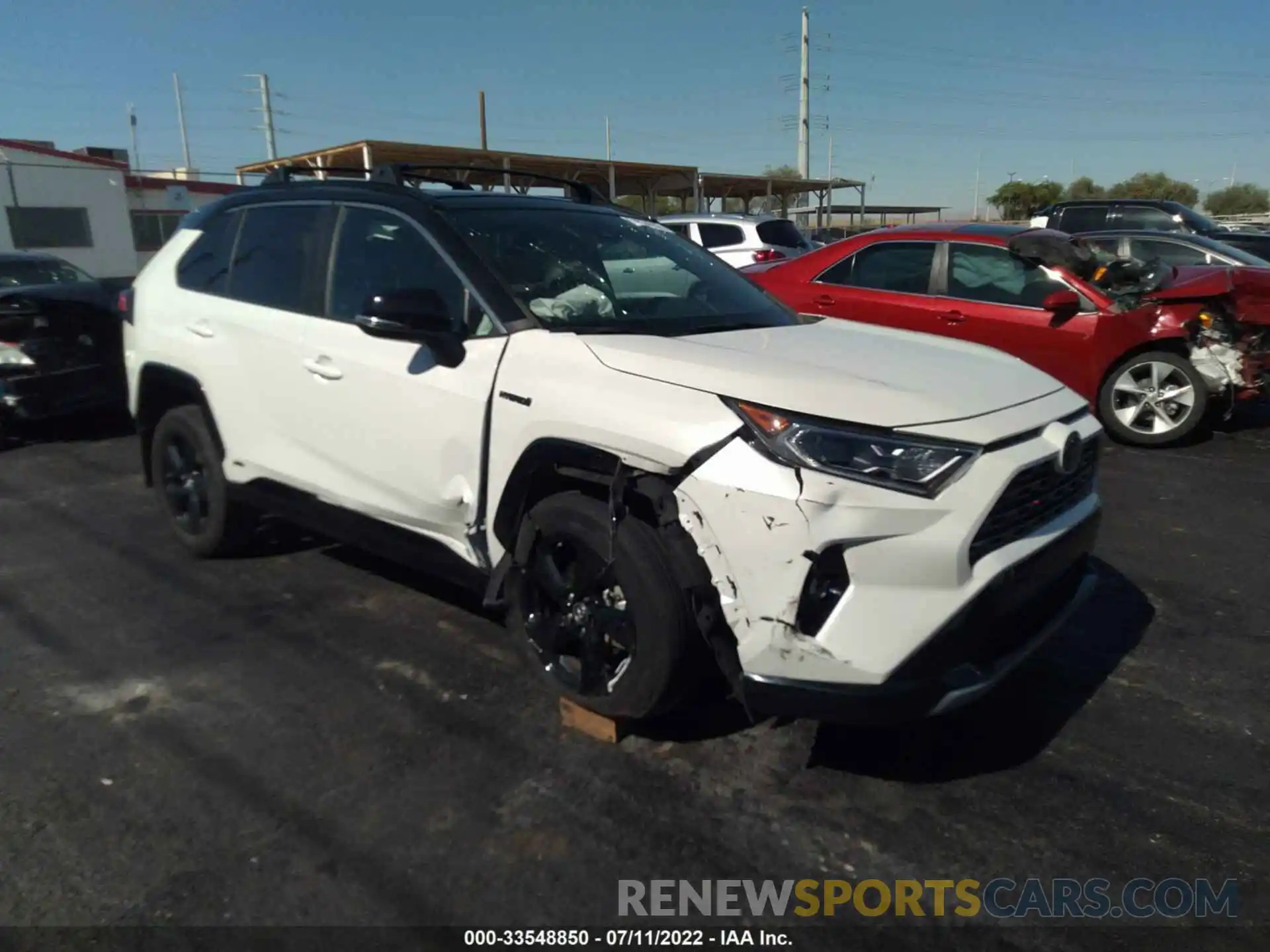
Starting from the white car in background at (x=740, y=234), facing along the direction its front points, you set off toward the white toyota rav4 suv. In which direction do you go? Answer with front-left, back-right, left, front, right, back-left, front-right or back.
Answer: back-left

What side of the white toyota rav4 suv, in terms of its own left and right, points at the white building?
back

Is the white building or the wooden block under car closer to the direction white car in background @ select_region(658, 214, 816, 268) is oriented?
the white building

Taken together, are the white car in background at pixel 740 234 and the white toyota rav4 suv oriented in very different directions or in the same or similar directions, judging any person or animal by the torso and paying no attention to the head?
very different directions

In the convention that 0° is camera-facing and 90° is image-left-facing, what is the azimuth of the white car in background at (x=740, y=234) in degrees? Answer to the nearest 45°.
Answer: approximately 135°

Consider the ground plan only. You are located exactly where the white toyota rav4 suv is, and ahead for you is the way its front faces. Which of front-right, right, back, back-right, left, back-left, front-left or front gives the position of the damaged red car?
left

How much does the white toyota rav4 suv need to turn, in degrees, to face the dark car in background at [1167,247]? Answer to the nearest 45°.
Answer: approximately 90° to its left

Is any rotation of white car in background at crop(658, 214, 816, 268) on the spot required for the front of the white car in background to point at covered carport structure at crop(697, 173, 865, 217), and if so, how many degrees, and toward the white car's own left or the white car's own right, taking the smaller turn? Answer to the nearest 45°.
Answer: approximately 45° to the white car's own right

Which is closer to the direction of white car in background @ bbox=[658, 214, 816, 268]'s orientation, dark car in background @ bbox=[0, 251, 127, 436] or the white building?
the white building
